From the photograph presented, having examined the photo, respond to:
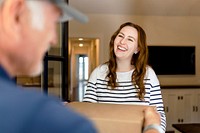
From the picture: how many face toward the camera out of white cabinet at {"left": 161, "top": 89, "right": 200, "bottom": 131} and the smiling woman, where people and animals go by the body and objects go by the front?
2

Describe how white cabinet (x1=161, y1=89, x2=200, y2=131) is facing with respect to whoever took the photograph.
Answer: facing the viewer

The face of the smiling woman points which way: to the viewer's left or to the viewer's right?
to the viewer's left

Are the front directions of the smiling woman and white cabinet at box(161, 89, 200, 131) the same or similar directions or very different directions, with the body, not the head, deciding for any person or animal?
same or similar directions

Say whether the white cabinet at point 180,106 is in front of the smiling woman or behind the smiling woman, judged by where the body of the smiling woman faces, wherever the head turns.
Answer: behind

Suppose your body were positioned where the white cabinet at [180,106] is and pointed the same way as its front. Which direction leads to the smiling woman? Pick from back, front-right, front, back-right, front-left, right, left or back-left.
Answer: front

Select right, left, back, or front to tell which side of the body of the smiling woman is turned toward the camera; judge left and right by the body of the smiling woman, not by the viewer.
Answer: front
